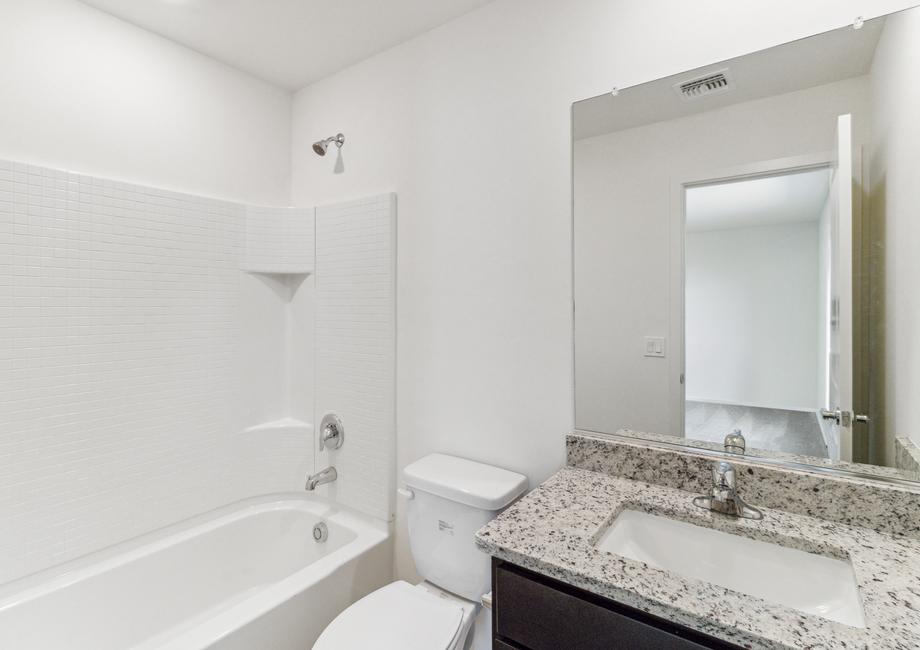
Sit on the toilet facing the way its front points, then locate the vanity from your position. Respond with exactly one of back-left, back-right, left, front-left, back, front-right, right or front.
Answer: left

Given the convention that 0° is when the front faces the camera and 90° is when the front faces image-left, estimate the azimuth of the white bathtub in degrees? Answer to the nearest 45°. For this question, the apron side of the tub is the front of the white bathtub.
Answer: approximately 315°

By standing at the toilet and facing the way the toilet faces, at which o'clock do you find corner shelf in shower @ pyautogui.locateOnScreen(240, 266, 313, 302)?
The corner shelf in shower is roughly at 3 o'clock from the toilet.

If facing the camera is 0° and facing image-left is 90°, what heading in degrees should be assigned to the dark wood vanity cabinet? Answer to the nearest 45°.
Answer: approximately 45°

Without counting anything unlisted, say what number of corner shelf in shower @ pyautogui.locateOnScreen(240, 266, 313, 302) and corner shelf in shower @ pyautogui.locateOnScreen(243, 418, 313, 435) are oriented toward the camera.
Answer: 2

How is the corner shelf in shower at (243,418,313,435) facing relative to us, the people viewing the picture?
facing the viewer

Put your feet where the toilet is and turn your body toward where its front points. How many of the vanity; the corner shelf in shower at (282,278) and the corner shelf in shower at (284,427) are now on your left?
1

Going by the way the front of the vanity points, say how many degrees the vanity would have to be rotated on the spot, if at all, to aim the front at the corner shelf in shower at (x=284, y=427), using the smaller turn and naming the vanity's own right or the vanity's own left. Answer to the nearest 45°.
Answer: approximately 45° to the vanity's own right

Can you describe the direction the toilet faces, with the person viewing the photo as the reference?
facing the viewer and to the left of the viewer
